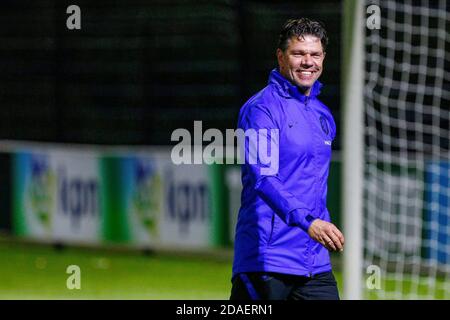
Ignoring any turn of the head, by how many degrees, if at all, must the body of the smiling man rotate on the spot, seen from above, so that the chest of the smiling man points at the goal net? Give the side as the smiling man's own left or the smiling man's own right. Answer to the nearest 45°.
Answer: approximately 135° to the smiling man's own left

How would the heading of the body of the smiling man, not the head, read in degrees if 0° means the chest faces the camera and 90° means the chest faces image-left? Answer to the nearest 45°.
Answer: approximately 315°

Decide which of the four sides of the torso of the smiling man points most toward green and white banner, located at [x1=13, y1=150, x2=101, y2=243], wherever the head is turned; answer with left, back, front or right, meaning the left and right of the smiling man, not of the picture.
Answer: back
